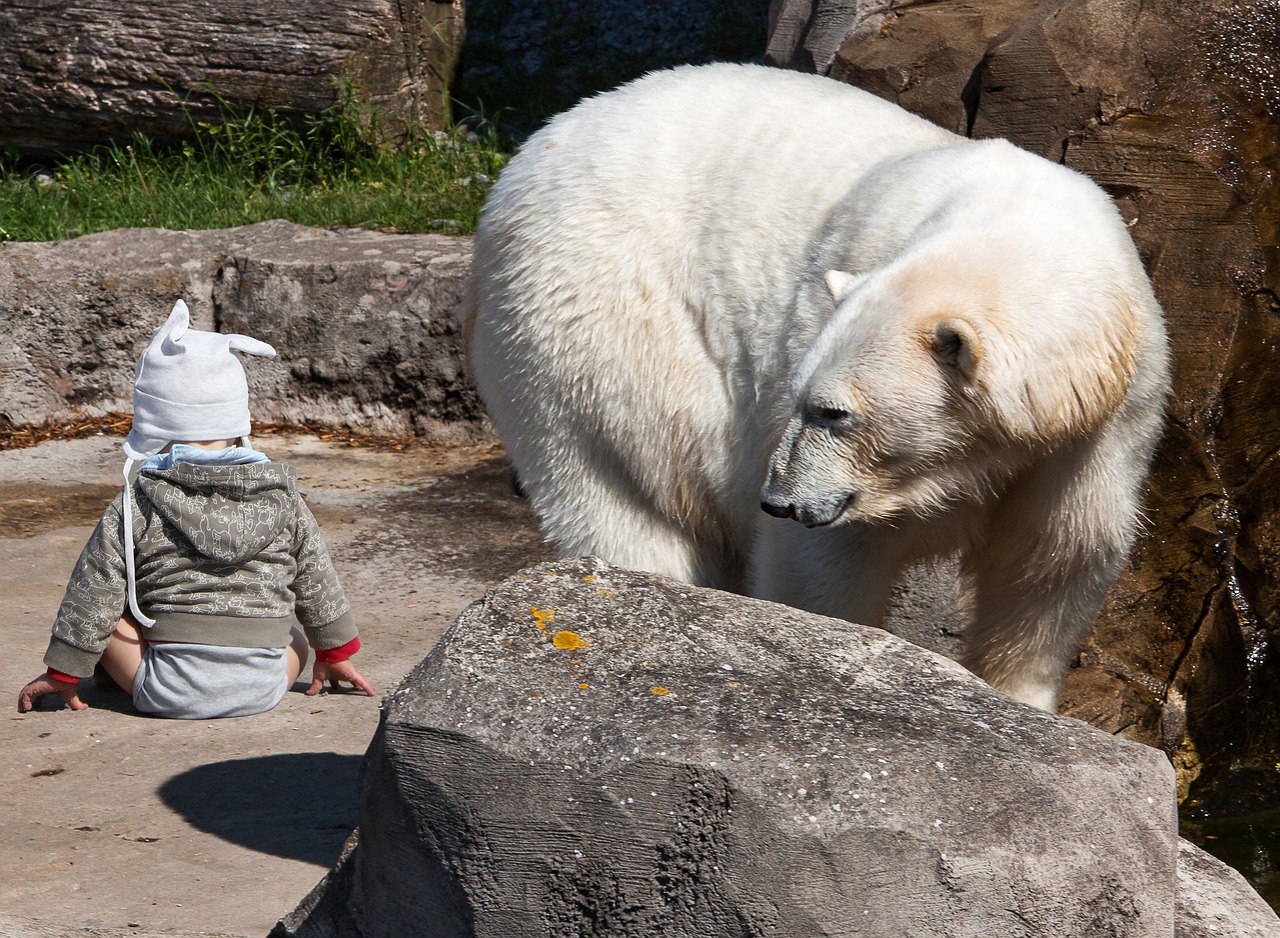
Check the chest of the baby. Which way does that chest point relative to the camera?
away from the camera

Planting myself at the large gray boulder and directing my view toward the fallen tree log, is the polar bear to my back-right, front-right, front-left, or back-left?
front-right

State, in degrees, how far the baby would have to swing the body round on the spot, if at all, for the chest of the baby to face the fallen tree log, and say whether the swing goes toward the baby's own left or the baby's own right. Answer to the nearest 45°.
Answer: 0° — they already face it

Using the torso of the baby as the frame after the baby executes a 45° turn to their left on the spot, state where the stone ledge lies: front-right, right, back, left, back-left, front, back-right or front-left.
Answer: front-right

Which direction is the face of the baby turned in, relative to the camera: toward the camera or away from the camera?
away from the camera

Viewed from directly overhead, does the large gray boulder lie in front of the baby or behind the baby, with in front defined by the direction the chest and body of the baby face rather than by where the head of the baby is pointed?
behind

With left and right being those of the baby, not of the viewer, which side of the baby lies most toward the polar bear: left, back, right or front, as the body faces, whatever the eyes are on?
right
